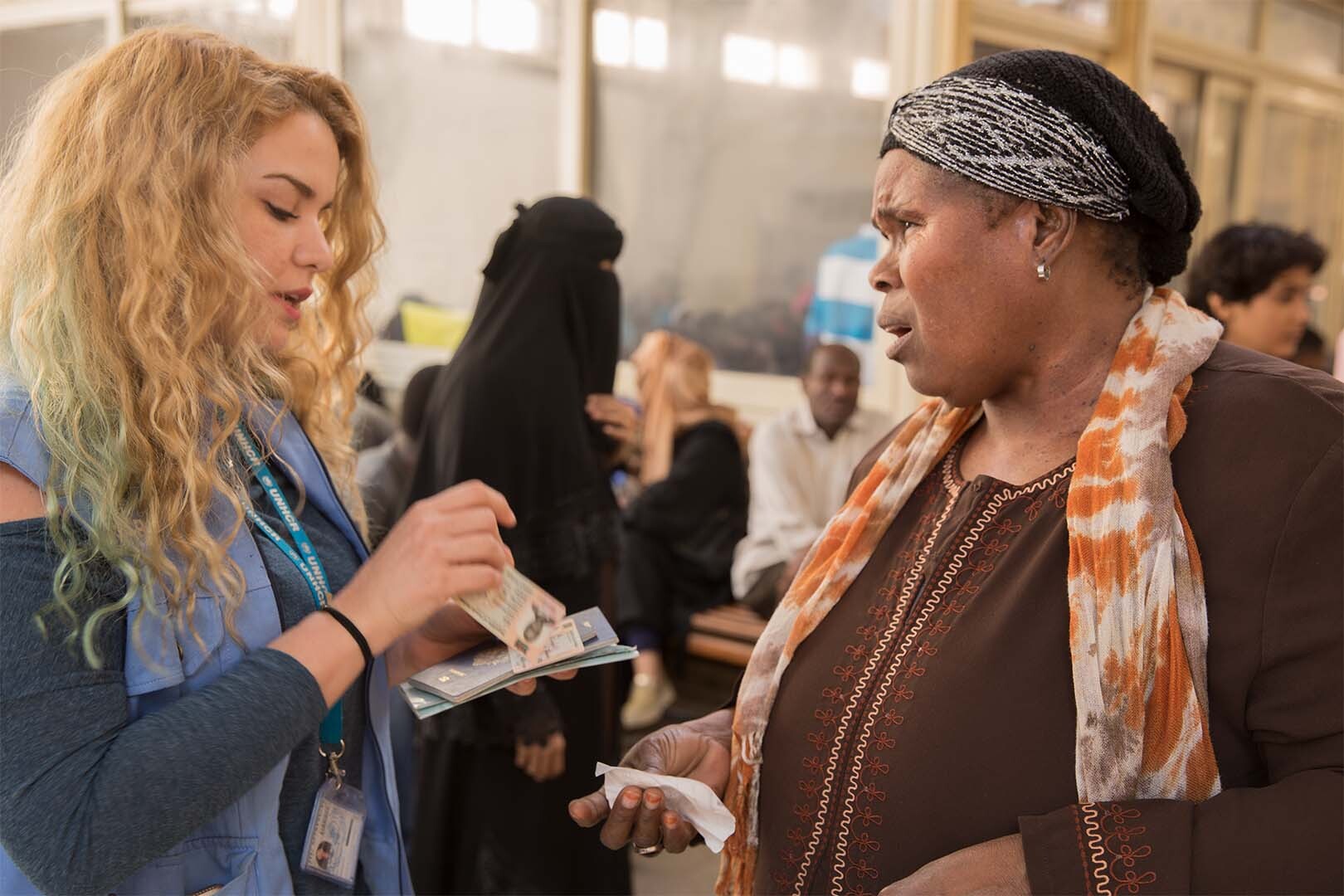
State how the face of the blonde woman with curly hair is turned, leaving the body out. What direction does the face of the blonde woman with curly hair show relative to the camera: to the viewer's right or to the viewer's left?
to the viewer's right

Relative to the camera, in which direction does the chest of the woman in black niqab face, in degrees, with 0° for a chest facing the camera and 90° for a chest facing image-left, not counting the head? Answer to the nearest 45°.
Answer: approximately 270°

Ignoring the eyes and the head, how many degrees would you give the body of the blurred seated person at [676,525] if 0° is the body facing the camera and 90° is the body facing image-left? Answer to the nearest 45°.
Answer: approximately 45°
